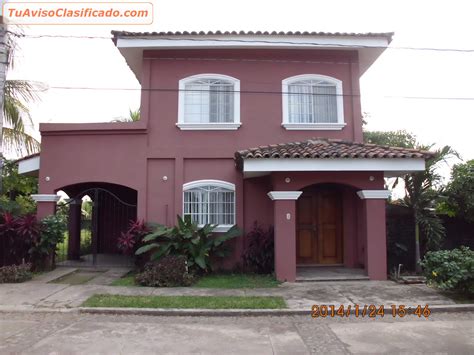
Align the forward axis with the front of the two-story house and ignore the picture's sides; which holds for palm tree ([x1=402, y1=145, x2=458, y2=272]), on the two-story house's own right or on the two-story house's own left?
on the two-story house's own left

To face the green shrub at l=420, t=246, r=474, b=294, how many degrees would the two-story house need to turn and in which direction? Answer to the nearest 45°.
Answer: approximately 45° to its left

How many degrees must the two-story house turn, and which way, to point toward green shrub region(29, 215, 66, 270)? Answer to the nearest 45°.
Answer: approximately 90° to its right

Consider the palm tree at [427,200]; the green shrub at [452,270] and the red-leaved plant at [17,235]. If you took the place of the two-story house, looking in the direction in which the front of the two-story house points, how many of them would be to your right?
1

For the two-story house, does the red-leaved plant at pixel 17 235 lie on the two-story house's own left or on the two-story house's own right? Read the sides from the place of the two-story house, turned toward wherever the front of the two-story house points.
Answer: on the two-story house's own right

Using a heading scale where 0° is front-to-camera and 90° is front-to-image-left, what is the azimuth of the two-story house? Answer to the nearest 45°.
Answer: approximately 0°

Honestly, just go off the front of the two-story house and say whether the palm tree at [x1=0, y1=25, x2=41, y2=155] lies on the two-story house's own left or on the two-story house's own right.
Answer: on the two-story house's own right
